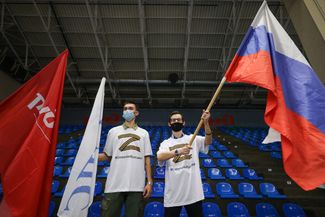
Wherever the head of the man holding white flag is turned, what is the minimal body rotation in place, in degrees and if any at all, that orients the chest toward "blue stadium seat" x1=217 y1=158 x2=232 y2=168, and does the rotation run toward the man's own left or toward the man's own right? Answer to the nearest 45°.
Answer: approximately 135° to the man's own left

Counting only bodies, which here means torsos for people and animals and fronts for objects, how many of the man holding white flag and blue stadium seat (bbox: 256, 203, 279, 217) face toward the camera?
2

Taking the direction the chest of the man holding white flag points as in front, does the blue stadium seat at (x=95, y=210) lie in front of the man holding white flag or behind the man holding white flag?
behind

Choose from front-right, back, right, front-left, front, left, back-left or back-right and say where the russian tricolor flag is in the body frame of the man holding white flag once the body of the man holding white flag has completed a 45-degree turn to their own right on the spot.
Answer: left

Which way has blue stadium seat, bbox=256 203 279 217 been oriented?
toward the camera

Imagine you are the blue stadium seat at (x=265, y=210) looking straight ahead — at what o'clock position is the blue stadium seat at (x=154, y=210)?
the blue stadium seat at (x=154, y=210) is roughly at 2 o'clock from the blue stadium seat at (x=265, y=210).

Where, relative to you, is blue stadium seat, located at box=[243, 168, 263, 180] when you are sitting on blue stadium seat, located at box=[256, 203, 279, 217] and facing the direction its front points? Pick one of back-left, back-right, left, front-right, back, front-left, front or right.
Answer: back

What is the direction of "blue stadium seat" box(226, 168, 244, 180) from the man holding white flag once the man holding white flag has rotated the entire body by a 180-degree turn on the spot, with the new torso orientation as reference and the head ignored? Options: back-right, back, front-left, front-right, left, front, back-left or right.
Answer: front-right

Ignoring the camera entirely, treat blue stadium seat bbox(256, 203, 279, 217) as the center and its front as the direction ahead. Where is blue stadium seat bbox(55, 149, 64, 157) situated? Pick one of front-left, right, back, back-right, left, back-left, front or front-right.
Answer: right

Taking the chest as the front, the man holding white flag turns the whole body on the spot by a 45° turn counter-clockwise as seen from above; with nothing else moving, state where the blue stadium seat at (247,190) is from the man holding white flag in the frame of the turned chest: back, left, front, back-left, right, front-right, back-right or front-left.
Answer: left

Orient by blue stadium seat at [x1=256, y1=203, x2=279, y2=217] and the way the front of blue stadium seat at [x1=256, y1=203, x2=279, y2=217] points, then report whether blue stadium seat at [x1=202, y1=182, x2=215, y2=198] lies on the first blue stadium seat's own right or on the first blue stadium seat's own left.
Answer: on the first blue stadium seat's own right

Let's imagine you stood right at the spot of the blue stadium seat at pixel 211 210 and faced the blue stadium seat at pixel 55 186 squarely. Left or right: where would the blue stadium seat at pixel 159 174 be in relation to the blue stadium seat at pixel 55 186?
right

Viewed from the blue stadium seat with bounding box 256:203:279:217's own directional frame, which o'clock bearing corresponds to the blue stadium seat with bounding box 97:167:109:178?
the blue stadium seat with bounding box 97:167:109:178 is roughly at 3 o'clock from the blue stadium seat with bounding box 256:203:279:217.
